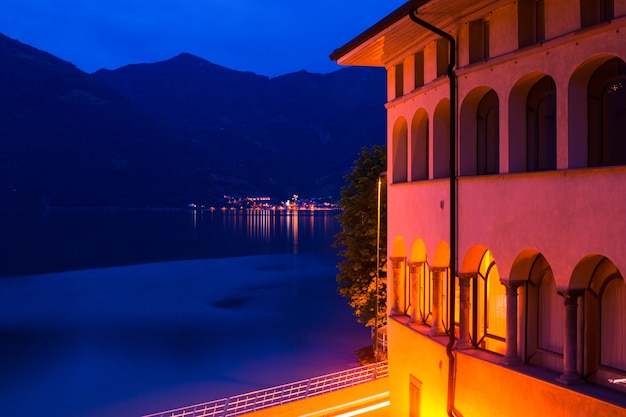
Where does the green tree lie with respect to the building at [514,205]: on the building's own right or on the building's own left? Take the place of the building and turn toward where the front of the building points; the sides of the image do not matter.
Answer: on the building's own right

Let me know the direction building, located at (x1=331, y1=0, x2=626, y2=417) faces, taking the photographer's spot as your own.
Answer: facing the viewer and to the left of the viewer
